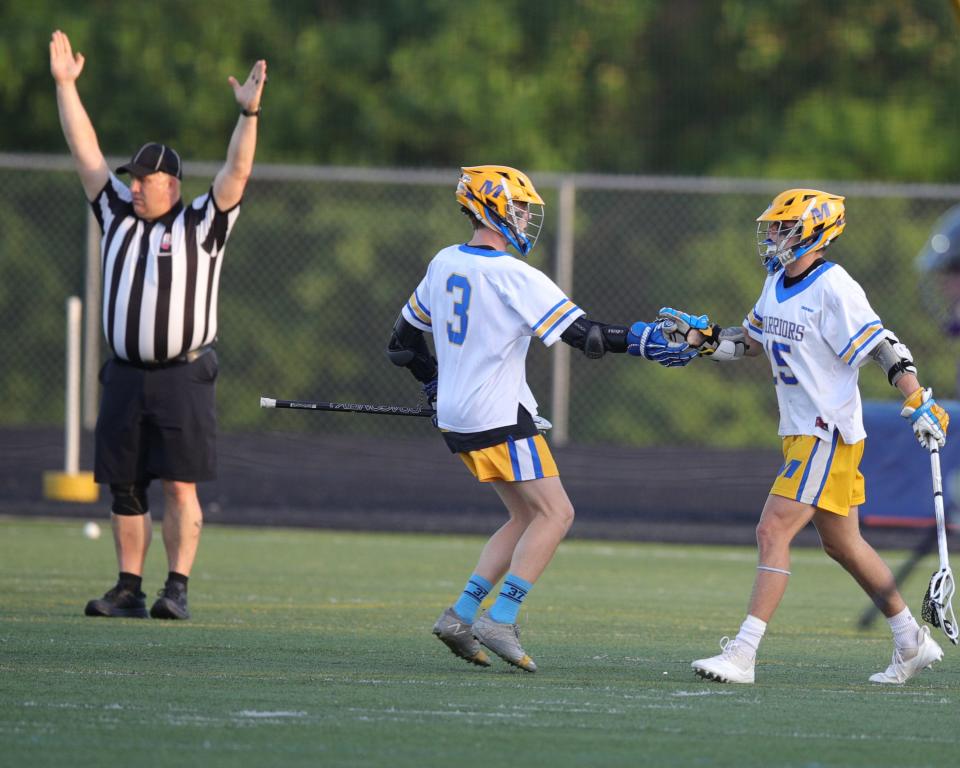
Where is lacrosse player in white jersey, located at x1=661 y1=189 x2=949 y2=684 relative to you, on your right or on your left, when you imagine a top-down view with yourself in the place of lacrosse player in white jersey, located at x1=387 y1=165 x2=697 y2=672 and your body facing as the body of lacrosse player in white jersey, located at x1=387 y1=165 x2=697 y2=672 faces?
on your right

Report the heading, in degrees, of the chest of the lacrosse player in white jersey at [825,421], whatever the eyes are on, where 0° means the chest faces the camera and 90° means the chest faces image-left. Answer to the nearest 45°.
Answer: approximately 45°

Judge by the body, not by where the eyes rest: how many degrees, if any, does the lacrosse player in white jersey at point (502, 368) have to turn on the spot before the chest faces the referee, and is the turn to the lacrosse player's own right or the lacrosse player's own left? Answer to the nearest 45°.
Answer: approximately 90° to the lacrosse player's own left

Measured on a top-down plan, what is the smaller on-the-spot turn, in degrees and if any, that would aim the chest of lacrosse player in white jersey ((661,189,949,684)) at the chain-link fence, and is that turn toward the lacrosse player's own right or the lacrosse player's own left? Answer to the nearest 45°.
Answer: approximately 90° to the lacrosse player's own right

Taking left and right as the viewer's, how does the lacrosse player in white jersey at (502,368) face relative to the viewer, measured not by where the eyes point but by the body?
facing away from the viewer and to the right of the viewer

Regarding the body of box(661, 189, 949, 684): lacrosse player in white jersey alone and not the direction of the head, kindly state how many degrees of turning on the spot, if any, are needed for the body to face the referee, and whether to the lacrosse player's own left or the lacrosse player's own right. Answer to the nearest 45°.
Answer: approximately 45° to the lacrosse player's own right

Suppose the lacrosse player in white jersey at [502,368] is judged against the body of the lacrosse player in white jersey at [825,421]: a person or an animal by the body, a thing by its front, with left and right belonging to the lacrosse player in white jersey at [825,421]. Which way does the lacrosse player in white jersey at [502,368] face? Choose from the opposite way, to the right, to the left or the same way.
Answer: the opposite way

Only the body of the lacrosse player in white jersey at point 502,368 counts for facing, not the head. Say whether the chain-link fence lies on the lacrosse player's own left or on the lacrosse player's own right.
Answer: on the lacrosse player's own left

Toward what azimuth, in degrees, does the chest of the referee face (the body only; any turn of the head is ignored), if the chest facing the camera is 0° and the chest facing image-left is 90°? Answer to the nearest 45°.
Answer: approximately 45°

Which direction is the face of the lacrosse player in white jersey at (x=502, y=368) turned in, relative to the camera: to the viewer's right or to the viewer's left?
to the viewer's right

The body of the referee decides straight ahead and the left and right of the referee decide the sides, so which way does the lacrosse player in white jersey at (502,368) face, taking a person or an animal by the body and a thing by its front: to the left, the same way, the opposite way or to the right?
the opposite way
